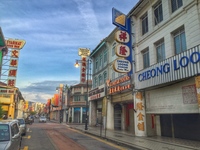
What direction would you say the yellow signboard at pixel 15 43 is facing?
toward the camera

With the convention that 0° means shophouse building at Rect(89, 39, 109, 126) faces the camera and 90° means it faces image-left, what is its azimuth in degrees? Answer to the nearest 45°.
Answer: approximately 45°

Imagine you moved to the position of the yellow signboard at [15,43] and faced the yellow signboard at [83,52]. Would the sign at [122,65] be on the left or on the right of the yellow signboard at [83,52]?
right

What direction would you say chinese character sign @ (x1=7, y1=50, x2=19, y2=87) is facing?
toward the camera

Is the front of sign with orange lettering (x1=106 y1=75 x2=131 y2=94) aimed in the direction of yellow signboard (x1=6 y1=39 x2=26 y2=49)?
no

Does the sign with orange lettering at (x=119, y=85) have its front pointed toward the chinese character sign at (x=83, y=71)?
no

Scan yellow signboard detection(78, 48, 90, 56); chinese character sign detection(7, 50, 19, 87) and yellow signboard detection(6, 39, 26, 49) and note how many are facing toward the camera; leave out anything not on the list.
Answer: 3

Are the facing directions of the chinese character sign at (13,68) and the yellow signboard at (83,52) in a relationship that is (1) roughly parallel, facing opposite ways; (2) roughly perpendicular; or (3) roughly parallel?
roughly parallel

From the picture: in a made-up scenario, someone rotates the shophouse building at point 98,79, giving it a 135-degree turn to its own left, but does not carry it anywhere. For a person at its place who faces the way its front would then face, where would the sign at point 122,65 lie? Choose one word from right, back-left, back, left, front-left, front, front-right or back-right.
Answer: right

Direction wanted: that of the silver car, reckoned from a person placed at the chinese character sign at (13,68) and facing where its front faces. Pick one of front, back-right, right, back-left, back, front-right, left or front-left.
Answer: front

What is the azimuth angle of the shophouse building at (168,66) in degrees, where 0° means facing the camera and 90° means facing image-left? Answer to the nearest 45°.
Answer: approximately 45°

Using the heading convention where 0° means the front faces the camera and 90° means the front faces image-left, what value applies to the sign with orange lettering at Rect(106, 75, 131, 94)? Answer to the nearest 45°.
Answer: approximately 45°

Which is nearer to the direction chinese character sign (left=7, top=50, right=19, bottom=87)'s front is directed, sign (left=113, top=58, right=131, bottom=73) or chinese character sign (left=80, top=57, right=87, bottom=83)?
the sign

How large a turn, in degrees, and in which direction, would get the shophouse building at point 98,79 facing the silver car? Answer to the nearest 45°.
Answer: approximately 45° to its left
